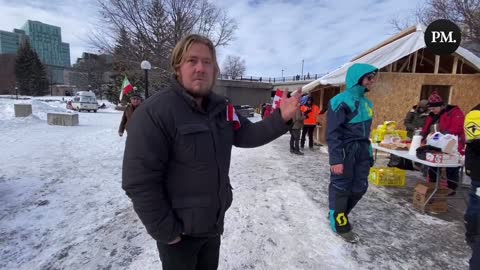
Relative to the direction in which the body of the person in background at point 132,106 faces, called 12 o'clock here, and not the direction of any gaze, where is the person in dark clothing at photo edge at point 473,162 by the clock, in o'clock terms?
the person in dark clothing at photo edge at point 473,162 is roughly at 11 o'clock from the person in background at point 132,106.

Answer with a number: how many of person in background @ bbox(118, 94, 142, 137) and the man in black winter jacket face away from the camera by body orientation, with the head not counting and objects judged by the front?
0

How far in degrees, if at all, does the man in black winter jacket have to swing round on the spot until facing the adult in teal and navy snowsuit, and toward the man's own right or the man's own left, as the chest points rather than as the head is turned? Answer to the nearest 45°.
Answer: approximately 90° to the man's own left

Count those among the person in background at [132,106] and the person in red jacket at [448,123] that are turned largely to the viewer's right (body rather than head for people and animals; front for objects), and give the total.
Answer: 0

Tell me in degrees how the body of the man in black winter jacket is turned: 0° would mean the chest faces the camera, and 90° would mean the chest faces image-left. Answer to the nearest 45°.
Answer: approximately 315°

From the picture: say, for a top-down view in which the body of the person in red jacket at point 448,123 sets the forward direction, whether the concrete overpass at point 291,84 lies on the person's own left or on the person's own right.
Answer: on the person's own right

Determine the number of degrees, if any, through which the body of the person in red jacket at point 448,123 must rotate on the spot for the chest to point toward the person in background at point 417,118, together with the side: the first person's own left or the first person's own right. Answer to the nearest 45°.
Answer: approximately 135° to the first person's own right

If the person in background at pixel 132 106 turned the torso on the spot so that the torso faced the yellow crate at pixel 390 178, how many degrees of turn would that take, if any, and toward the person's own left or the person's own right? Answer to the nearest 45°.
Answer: approximately 45° to the person's own left

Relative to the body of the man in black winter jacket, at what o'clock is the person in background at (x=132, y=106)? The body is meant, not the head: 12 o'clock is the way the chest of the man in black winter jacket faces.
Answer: The person in background is roughly at 7 o'clock from the man in black winter jacket.

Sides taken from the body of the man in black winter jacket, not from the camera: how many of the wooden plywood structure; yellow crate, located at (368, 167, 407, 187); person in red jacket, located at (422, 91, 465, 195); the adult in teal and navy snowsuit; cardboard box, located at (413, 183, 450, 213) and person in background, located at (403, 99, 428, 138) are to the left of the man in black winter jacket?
6

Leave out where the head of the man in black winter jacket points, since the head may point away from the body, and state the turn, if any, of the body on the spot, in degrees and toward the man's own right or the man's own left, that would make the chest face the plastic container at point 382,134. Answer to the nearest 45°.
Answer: approximately 90° to the man's own left

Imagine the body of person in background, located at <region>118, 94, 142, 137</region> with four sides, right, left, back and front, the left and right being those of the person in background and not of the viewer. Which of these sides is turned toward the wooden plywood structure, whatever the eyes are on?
left
